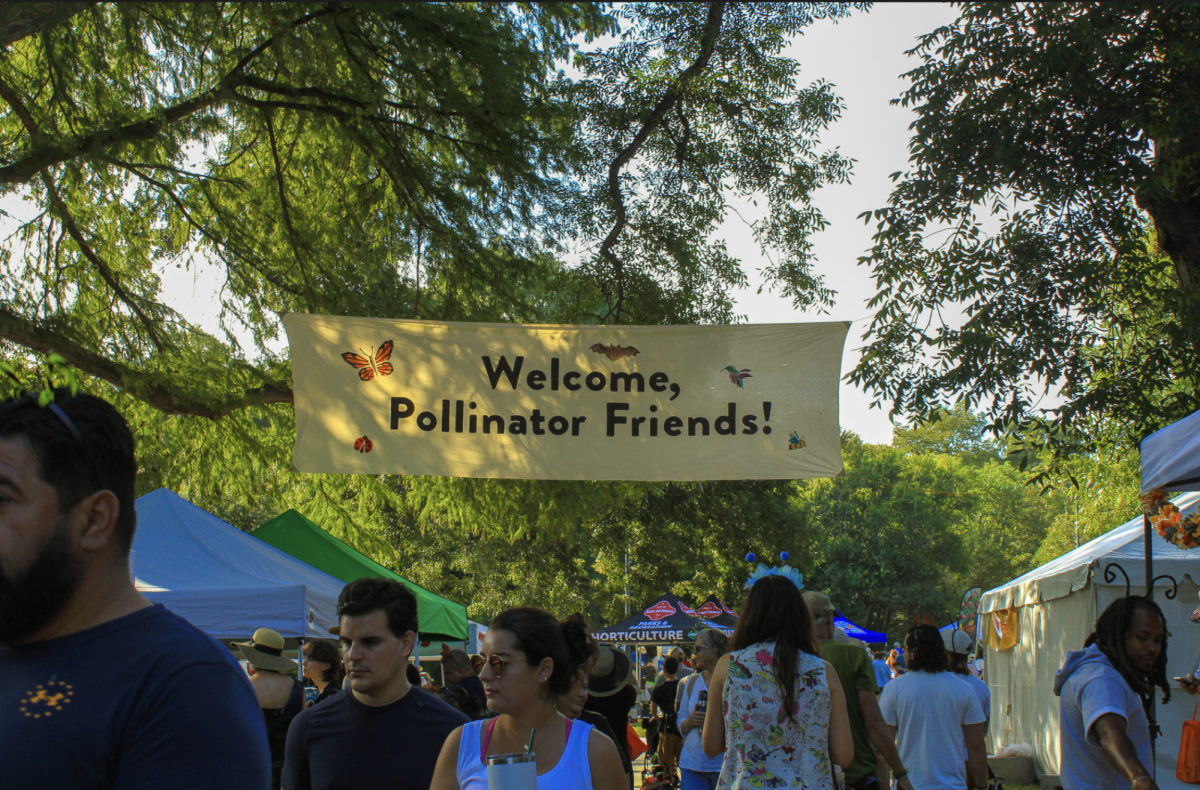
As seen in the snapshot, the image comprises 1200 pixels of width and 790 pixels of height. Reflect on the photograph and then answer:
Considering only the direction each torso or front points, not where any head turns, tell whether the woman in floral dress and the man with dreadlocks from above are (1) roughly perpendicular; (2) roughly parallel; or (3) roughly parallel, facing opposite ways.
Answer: roughly perpendicular

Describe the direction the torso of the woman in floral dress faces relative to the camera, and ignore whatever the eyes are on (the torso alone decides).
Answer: away from the camera

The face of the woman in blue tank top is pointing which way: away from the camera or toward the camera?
toward the camera

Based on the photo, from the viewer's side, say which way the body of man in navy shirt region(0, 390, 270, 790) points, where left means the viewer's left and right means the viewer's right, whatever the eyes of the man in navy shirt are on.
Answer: facing the viewer and to the left of the viewer

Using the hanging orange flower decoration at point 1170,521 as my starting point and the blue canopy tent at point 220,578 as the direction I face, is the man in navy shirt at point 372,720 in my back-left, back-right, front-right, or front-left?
front-left

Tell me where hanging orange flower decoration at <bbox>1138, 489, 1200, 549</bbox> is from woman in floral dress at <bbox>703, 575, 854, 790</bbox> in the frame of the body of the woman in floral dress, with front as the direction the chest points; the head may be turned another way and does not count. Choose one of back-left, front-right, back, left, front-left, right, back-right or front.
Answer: front-right

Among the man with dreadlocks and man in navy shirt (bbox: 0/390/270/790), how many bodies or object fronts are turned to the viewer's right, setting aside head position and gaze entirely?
1

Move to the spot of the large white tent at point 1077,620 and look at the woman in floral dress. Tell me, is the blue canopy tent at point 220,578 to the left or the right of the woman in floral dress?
right

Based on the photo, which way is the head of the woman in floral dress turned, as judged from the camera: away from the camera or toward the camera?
away from the camera

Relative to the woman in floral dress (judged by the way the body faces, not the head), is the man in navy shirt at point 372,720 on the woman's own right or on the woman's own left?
on the woman's own left

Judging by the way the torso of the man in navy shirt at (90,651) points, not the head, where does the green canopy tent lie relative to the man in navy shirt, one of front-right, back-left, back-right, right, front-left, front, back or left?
back-right

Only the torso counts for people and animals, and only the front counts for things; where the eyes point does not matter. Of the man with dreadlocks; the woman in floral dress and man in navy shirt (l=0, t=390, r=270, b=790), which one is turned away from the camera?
the woman in floral dress
